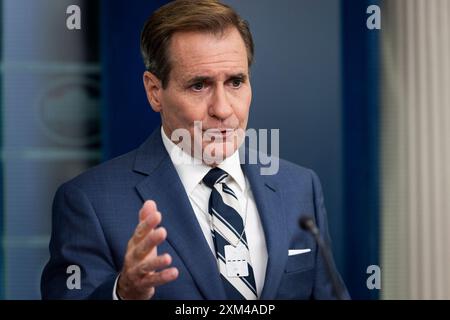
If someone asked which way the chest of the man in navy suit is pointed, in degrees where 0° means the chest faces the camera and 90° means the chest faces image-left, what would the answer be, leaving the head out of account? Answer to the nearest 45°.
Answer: approximately 315°
